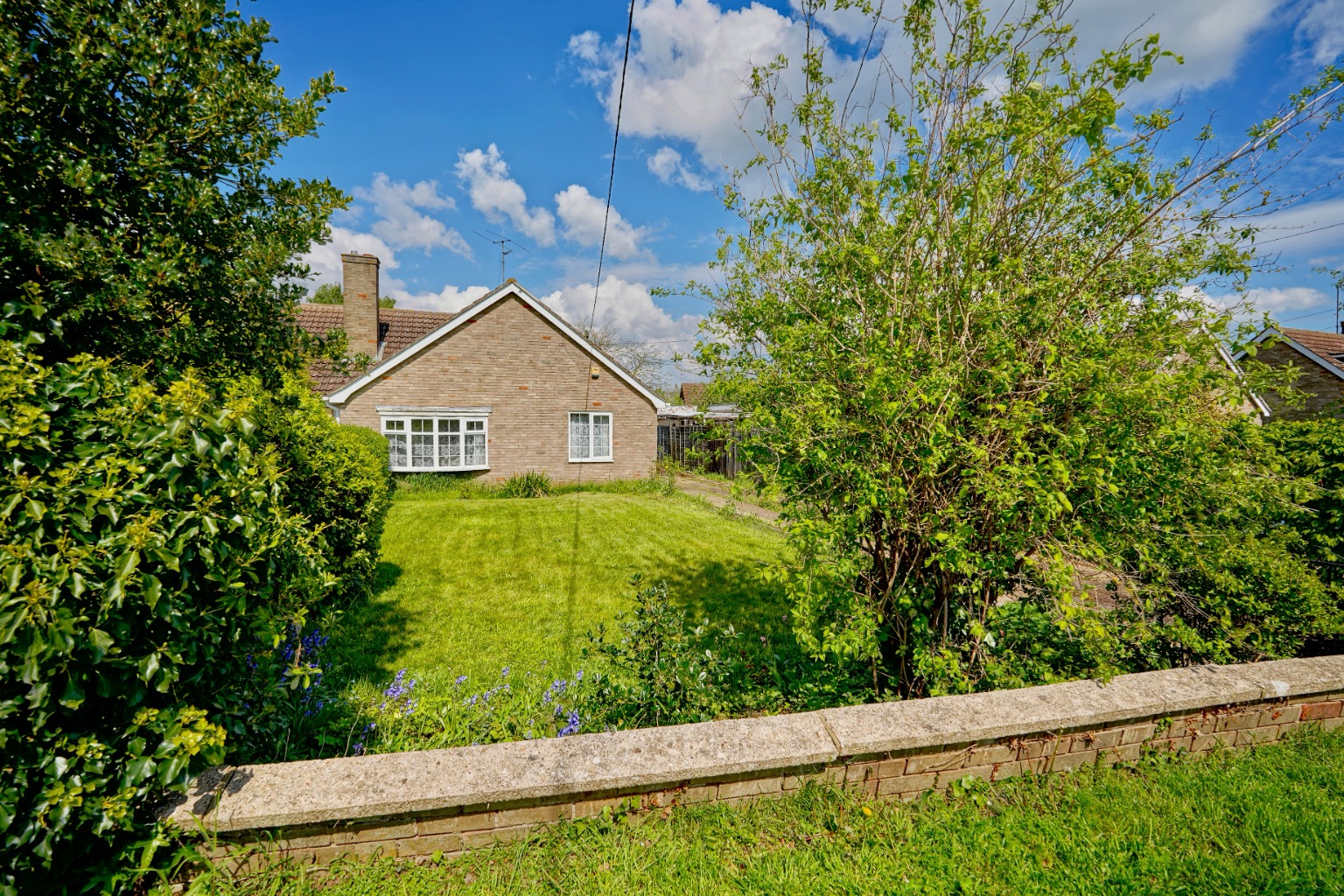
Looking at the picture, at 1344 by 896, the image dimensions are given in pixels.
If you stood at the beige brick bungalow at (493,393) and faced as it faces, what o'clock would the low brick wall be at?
The low brick wall is roughly at 12 o'clock from the beige brick bungalow.

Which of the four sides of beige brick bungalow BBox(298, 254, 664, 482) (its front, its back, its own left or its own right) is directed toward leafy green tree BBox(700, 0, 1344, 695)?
front

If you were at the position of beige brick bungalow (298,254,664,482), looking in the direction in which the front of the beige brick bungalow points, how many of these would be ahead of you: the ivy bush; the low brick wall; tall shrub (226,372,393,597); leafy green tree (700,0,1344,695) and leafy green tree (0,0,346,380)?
5

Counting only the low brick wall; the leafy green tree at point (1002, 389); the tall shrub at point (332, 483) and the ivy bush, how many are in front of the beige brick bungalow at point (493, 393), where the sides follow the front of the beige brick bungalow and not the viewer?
4

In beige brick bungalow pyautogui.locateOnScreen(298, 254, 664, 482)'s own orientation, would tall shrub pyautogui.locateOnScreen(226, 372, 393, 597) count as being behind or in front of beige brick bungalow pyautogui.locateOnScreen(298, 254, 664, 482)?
in front

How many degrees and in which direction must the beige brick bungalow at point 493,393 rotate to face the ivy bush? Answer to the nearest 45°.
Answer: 0° — it already faces it

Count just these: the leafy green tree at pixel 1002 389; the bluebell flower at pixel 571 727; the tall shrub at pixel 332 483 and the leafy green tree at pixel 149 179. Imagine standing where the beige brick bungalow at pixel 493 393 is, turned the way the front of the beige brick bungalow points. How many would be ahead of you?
4

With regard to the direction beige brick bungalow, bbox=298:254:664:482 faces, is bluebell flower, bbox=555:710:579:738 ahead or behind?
ahead

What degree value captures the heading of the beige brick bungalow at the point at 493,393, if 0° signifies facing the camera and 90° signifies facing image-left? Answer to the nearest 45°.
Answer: approximately 0°

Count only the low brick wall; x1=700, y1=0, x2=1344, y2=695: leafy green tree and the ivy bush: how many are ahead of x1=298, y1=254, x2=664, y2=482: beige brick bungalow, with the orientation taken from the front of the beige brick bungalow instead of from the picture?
3

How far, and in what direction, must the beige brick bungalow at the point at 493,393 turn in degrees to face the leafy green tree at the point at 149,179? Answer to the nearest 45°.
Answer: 0° — it already faces it
